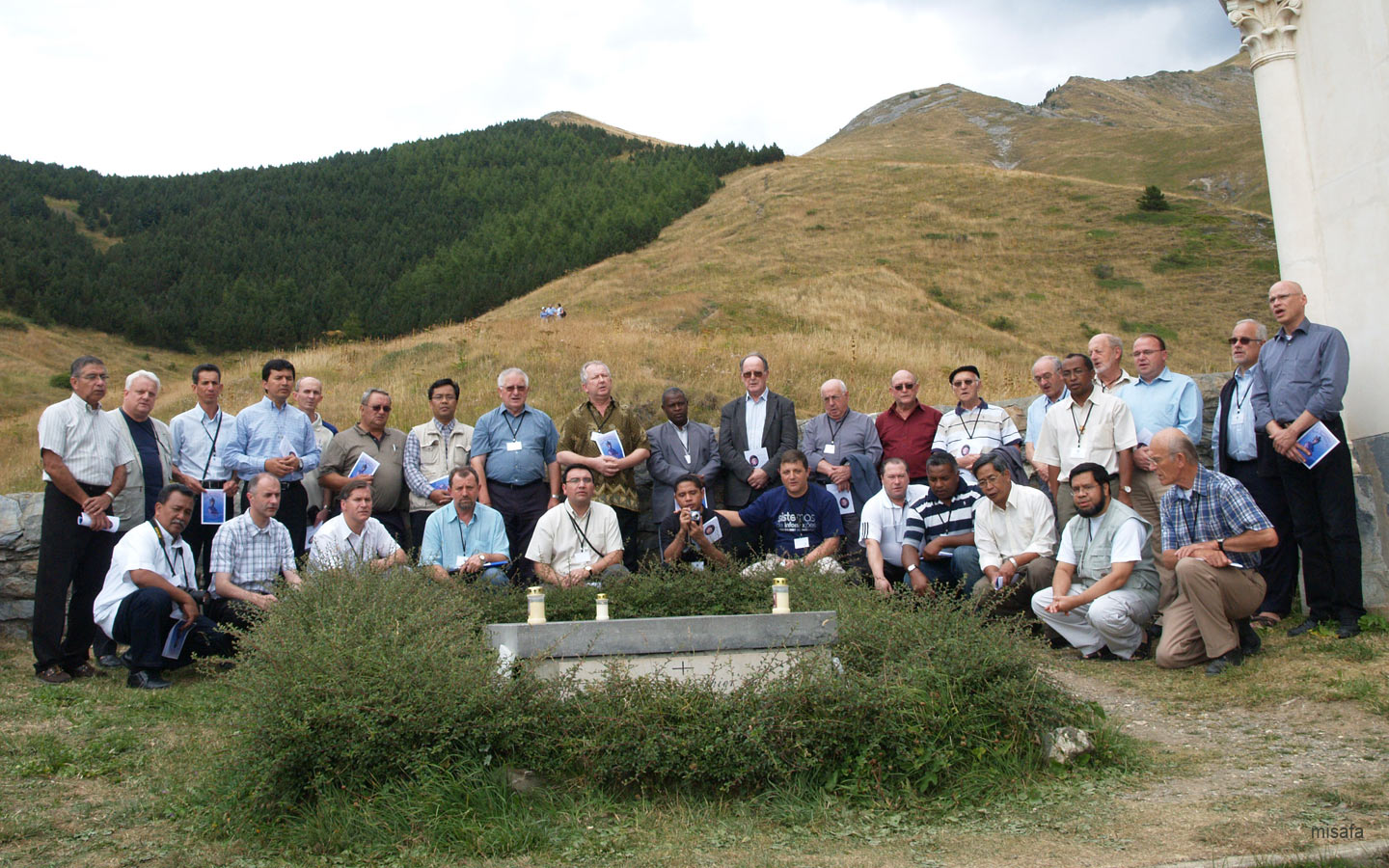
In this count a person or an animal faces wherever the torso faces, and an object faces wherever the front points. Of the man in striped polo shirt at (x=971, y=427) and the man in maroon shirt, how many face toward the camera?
2

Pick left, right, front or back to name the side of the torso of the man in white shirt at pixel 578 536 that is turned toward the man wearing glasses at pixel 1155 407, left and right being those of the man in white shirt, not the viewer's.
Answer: left

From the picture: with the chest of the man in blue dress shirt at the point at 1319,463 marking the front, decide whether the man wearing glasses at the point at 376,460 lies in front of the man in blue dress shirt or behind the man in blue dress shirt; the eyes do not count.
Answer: in front

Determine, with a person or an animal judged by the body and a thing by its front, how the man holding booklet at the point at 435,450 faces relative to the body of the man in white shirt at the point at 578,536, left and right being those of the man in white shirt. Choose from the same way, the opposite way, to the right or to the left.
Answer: the same way

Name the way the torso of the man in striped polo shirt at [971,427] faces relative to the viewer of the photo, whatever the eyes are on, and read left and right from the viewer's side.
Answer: facing the viewer

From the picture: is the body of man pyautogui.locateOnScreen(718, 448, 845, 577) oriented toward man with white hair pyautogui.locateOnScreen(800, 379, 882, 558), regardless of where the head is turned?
no

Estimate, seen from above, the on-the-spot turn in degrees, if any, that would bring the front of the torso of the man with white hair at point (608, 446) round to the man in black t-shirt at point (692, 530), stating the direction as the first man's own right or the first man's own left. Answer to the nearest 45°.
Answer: approximately 45° to the first man's own left

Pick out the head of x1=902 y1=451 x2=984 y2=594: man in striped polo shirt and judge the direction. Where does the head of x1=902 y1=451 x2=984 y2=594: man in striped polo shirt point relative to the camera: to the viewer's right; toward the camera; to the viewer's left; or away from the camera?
toward the camera

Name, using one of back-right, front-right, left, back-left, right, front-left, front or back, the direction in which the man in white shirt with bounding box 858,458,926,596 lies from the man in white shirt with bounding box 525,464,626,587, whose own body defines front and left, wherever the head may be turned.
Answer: left

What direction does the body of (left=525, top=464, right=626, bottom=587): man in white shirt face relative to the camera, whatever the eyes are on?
toward the camera

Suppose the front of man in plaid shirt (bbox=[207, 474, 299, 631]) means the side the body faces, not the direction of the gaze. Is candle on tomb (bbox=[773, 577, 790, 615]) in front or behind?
in front

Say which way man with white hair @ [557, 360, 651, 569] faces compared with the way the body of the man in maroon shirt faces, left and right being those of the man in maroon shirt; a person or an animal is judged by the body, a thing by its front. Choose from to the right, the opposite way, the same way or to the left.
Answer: the same way

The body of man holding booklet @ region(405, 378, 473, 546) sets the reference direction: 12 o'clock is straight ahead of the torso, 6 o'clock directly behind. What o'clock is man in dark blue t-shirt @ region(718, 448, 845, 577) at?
The man in dark blue t-shirt is roughly at 10 o'clock from the man holding booklet.

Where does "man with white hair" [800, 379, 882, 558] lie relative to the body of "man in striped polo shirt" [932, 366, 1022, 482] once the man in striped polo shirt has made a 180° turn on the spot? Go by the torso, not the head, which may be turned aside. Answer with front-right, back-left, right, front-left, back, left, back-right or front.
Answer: left

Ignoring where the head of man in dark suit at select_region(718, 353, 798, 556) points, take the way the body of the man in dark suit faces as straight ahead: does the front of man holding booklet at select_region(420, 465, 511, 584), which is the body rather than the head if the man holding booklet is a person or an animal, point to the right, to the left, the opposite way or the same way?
the same way

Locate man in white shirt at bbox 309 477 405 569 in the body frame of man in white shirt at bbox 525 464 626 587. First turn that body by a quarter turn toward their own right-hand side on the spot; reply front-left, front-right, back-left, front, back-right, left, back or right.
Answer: front
